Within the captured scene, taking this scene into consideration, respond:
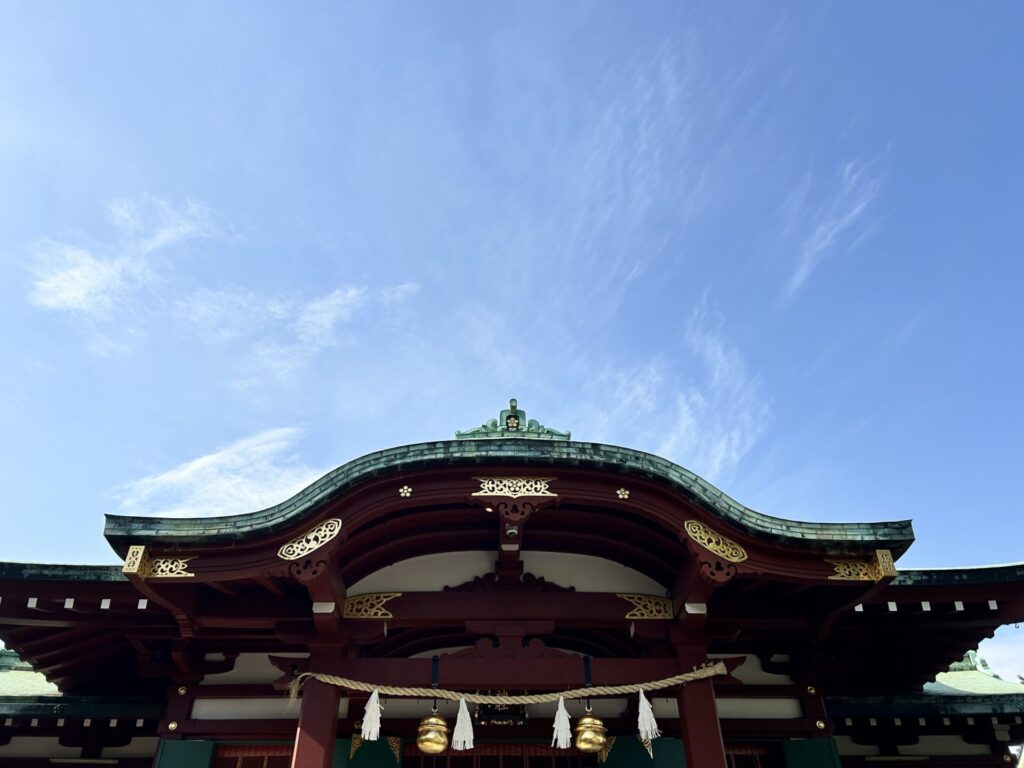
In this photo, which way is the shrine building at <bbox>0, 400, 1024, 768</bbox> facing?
toward the camera
